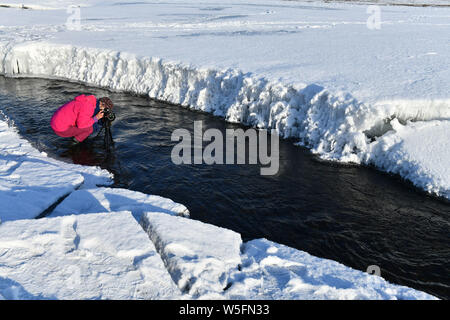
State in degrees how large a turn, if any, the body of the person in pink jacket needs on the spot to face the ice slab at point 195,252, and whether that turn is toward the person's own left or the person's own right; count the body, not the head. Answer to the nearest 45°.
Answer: approximately 90° to the person's own right

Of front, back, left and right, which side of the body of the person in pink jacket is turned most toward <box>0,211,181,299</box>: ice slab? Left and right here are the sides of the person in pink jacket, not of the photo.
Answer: right

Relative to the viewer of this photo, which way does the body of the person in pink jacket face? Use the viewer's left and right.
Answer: facing to the right of the viewer
